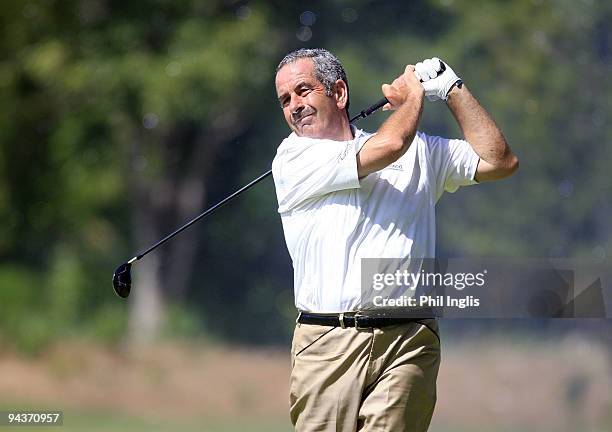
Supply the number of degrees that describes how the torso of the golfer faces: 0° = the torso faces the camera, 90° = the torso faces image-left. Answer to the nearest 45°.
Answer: approximately 0°
